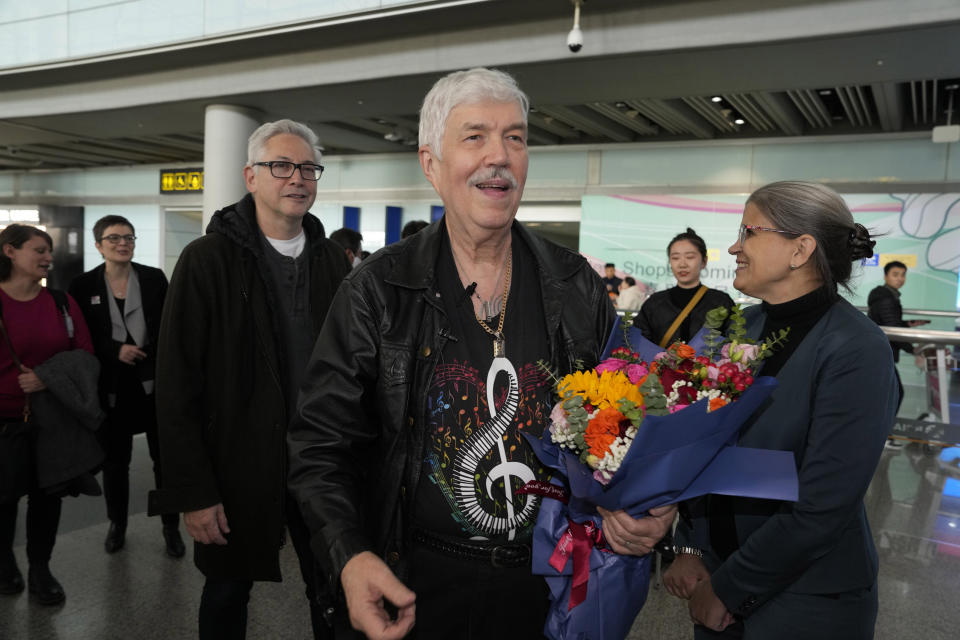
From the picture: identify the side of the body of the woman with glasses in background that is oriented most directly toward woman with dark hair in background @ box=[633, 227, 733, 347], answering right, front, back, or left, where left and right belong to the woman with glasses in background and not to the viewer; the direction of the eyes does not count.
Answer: left

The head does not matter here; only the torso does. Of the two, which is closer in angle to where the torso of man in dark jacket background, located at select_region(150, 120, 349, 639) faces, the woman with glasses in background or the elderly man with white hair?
the elderly man with white hair

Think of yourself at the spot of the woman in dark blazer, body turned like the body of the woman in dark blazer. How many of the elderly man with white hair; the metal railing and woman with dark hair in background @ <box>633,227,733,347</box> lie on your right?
2

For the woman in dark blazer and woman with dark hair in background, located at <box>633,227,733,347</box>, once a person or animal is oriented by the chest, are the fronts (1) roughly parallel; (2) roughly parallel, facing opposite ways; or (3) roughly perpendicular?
roughly perpendicular

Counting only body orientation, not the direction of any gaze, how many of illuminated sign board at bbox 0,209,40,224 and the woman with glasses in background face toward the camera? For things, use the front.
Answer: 2

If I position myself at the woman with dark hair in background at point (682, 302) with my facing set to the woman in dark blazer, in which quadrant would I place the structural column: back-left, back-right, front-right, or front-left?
back-right

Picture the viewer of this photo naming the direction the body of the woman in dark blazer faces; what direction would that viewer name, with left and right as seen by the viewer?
facing to the left of the viewer
